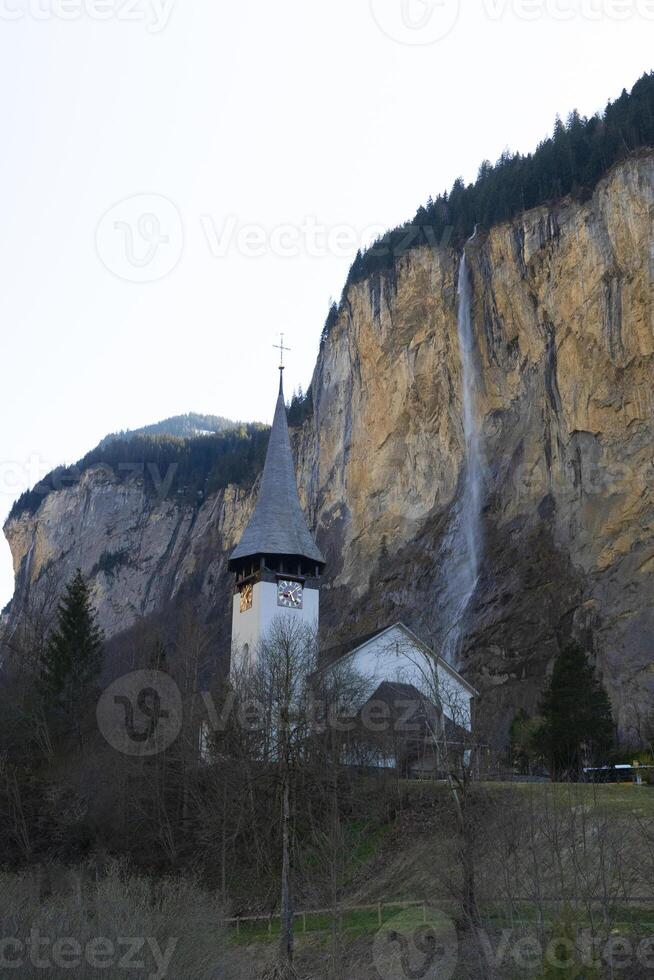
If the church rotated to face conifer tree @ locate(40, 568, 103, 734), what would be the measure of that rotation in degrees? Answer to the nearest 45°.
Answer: approximately 135° to its right

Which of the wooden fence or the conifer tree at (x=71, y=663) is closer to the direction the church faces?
the wooden fence

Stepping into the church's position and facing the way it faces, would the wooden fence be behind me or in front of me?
in front

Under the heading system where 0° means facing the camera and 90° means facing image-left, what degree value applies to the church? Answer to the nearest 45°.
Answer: approximately 315°
